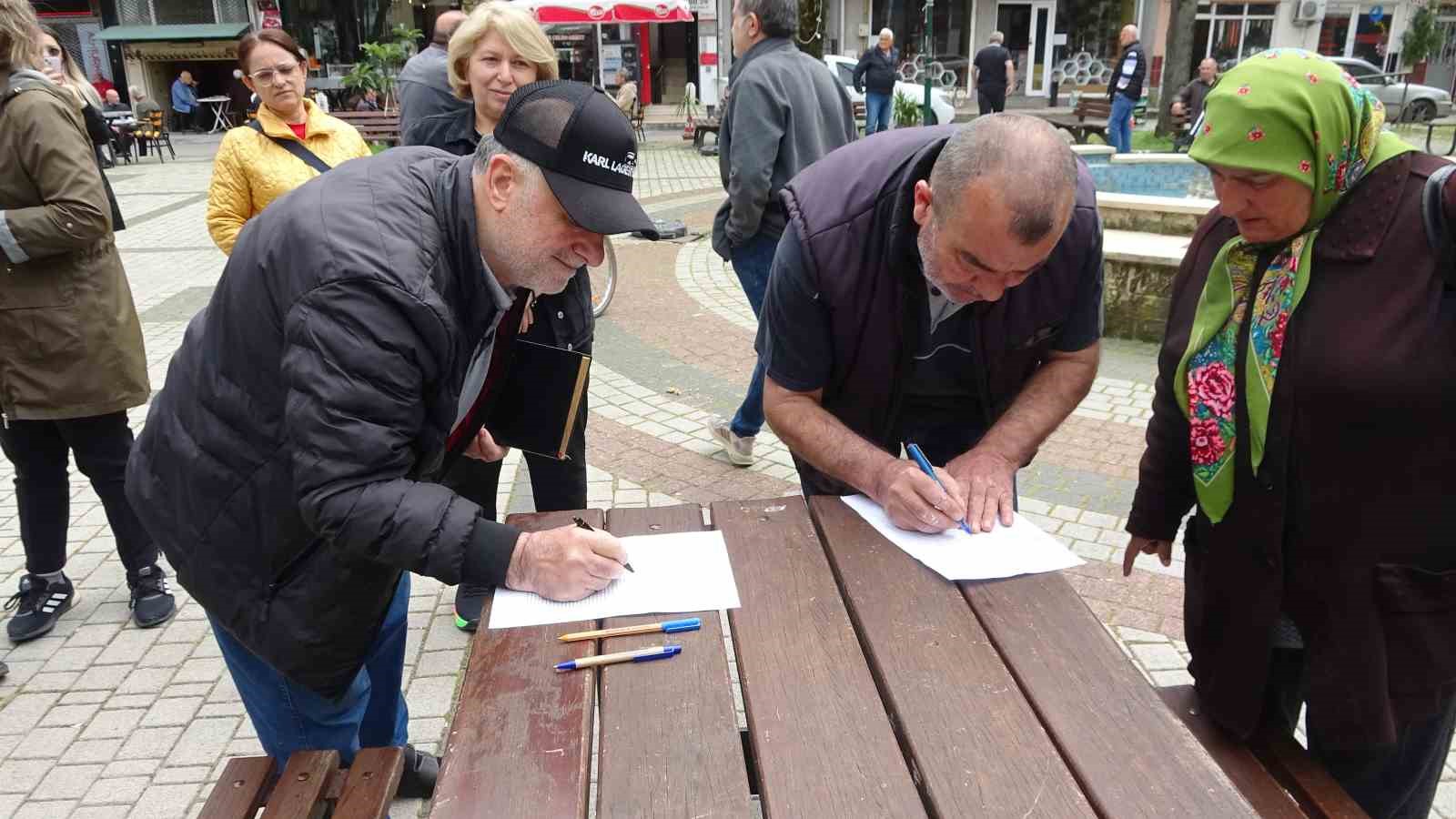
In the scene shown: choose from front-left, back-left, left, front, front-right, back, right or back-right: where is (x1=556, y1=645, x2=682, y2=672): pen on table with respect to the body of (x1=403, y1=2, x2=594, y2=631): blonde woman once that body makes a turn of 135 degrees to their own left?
back-right

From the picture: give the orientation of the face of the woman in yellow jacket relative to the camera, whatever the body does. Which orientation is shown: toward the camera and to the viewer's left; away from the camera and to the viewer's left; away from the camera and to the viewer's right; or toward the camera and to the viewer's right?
toward the camera and to the viewer's right

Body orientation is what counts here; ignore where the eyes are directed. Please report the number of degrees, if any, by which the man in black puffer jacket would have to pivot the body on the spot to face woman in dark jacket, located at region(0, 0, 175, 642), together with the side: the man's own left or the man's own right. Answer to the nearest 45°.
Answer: approximately 135° to the man's own left

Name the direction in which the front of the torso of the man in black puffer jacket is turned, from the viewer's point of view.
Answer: to the viewer's right

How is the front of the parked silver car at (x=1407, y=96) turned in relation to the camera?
facing to the right of the viewer

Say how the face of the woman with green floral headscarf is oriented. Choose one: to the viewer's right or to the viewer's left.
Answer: to the viewer's left

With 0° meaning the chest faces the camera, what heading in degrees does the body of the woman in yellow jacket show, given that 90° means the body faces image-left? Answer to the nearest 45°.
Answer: approximately 0°

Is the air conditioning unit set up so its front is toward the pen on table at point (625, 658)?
yes

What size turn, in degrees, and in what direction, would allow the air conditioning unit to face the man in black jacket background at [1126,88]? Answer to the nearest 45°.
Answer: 0° — it already faces them

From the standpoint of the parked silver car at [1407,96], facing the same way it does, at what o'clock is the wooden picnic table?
The wooden picnic table is roughly at 3 o'clock from the parked silver car.

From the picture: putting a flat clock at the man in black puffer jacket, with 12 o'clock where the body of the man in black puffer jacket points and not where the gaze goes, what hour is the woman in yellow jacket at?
The woman in yellow jacket is roughly at 9 o'clock from the man in black puffer jacket.

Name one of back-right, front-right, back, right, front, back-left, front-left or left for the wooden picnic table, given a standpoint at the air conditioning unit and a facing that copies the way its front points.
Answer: front

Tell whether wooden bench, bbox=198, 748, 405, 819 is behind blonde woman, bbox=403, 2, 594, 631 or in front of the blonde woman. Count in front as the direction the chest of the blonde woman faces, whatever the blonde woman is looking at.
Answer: in front

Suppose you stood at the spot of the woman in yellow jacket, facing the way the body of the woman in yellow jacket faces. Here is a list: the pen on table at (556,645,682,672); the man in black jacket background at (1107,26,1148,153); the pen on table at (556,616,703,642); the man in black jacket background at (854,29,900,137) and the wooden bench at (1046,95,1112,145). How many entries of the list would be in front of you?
2

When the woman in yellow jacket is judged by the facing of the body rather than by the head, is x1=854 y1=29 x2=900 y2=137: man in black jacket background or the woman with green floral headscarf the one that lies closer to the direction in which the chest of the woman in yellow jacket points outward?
the woman with green floral headscarf

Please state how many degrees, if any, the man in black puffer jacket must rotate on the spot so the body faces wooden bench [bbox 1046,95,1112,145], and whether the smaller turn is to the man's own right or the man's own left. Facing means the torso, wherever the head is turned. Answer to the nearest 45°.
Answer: approximately 45° to the man's own left

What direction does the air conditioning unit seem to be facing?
toward the camera
